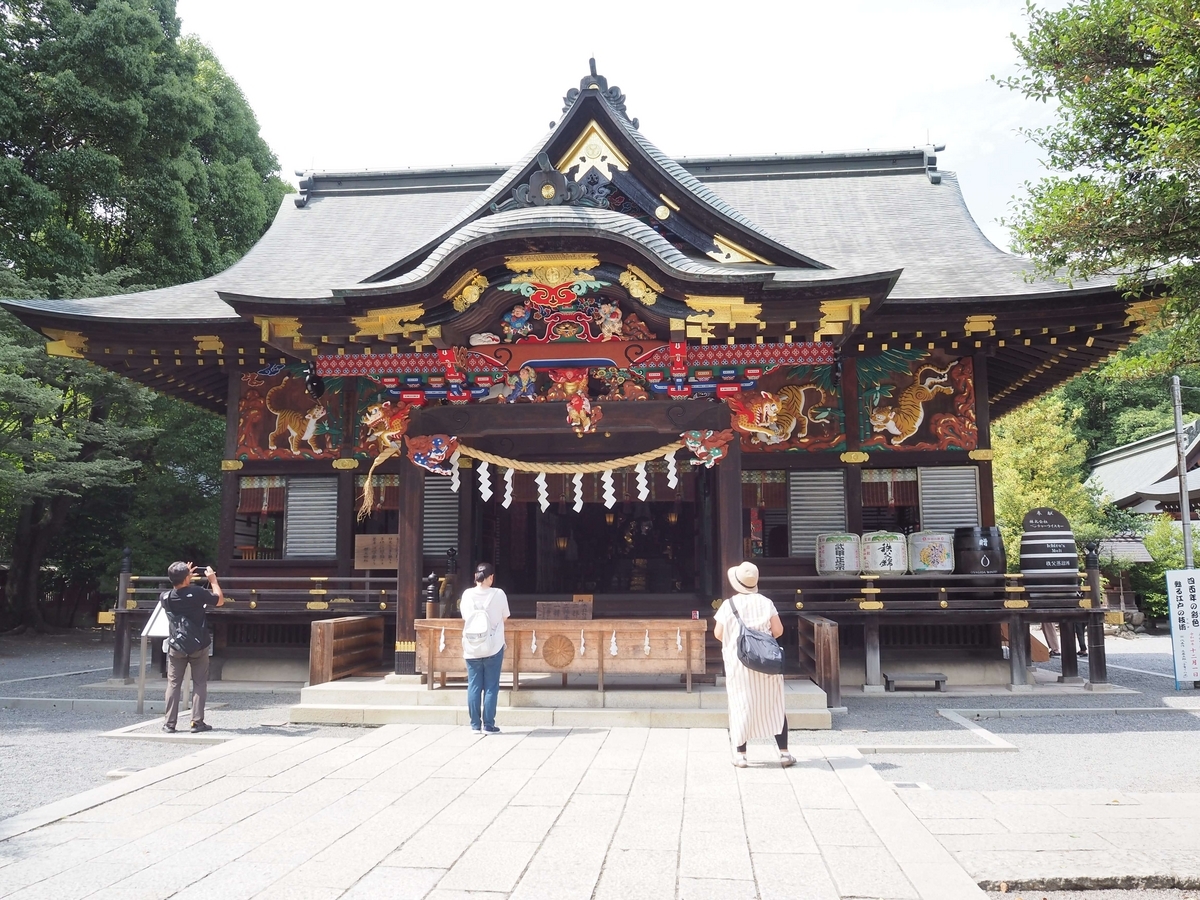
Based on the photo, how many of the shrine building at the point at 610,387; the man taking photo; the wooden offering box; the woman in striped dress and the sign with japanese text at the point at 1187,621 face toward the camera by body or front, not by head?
3

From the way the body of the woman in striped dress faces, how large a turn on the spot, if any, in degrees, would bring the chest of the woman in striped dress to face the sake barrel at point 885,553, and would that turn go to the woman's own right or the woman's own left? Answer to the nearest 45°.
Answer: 0° — they already face it

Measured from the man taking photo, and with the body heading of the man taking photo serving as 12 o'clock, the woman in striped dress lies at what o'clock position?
The woman in striped dress is roughly at 3 o'clock from the man taking photo.

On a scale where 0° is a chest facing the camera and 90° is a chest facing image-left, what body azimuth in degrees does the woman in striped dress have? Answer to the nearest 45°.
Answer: approximately 180°

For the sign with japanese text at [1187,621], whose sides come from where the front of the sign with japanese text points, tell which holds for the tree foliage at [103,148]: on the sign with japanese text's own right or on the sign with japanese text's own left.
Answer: on the sign with japanese text's own right

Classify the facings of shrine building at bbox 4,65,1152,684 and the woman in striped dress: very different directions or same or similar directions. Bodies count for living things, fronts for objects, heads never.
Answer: very different directions

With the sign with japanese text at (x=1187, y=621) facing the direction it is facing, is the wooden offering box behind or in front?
in front

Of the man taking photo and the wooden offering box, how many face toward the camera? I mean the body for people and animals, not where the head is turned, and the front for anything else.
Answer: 1

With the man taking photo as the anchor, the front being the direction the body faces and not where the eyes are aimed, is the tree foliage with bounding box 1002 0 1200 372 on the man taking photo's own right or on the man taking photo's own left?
on the man taking photo's own right

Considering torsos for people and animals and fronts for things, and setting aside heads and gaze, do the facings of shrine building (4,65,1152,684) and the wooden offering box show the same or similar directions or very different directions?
same or similar directions

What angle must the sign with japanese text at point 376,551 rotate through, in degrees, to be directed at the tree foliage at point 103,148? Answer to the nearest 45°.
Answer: approximately 135° to its right

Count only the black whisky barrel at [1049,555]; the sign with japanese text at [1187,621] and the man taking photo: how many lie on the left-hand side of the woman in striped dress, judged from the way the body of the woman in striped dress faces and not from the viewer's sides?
1

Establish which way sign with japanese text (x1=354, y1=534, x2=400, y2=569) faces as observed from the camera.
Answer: facing the viewer

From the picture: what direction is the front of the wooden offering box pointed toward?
toward the camera

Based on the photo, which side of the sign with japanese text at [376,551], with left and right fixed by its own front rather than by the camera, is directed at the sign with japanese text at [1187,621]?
left

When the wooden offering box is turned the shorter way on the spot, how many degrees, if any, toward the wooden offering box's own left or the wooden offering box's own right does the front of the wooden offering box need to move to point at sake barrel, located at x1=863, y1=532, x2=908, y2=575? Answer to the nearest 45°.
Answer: approximately 135° to the wooden offering box's own left

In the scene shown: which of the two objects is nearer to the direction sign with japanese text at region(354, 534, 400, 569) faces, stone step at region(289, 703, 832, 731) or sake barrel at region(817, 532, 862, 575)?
the stone step

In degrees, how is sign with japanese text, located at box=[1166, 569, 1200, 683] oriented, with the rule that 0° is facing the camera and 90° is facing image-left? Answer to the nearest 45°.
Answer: approximately 0°
